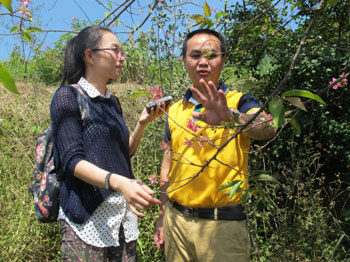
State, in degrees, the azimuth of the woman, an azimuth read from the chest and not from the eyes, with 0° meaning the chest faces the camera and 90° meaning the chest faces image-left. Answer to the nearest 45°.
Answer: approximately 315°

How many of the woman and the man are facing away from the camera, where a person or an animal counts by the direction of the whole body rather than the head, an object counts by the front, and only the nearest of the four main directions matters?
0

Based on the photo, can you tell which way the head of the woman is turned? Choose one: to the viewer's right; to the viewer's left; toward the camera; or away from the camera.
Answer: to the viewer's right

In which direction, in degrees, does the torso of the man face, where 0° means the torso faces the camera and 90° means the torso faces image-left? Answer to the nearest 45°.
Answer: approximately 0°
